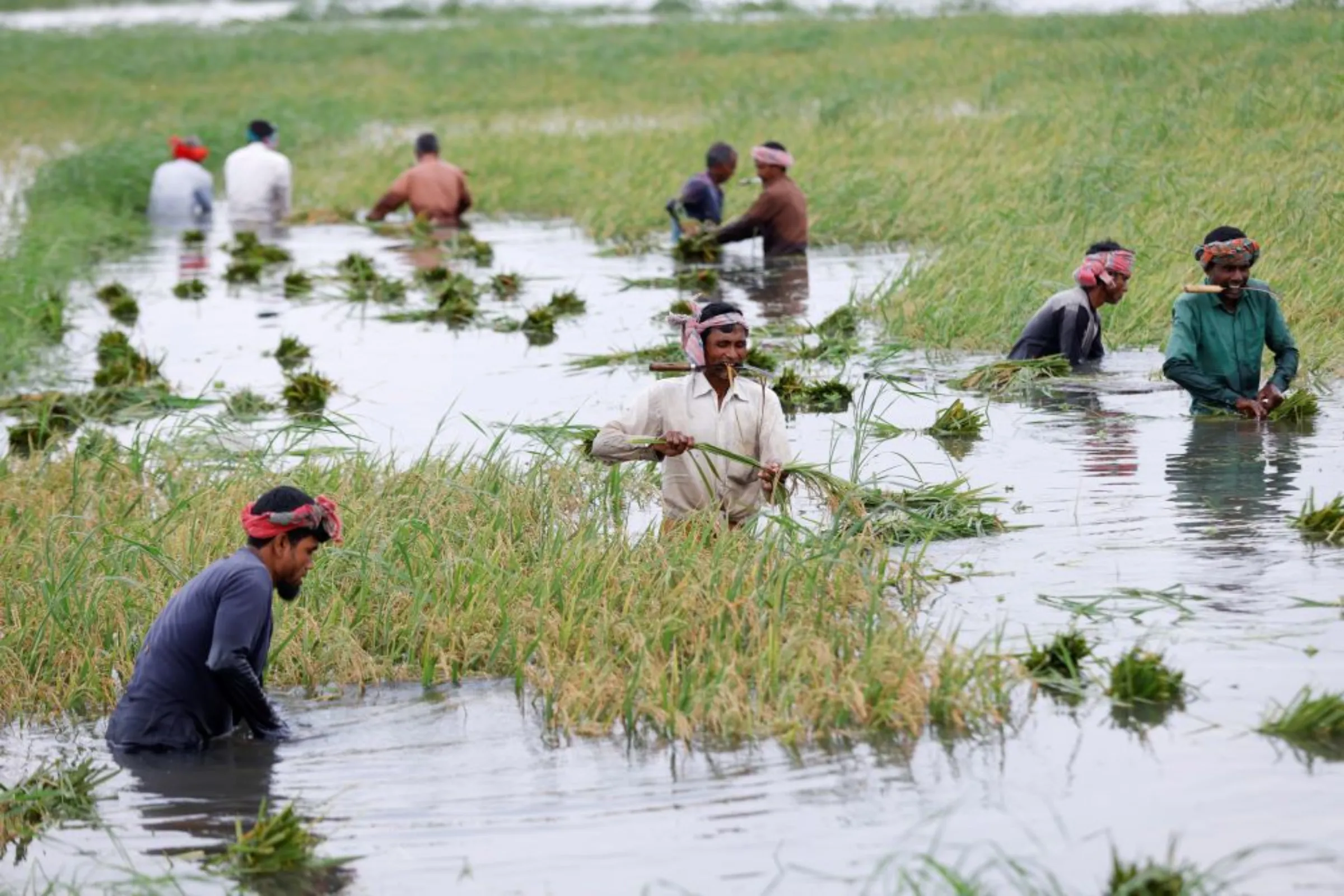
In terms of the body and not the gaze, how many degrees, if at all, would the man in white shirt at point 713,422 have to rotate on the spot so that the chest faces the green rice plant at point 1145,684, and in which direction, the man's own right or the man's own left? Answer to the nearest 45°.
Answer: approximately 45° to the man's own left

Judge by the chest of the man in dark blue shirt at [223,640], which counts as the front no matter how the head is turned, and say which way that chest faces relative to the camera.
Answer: to the viewer's right

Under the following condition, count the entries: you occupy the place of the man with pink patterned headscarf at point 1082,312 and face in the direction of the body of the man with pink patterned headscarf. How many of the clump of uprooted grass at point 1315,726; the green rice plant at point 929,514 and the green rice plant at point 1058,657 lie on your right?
3

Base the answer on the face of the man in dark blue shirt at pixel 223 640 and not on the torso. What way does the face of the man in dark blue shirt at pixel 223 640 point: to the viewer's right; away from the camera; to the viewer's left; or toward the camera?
to the viewer's right

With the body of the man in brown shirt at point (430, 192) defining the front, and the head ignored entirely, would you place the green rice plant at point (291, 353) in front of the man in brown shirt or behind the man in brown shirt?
behind

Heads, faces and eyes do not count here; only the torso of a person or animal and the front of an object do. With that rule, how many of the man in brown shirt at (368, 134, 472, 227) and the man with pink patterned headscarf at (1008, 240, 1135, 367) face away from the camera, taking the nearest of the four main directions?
1

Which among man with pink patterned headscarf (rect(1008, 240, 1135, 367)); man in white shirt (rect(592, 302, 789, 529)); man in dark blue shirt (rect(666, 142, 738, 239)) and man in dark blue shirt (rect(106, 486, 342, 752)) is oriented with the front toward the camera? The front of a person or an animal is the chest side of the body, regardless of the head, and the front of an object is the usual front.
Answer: the man in white shirt

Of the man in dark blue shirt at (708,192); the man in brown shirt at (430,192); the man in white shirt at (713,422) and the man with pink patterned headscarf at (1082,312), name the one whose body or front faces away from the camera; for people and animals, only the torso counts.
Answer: the man in brown shirt

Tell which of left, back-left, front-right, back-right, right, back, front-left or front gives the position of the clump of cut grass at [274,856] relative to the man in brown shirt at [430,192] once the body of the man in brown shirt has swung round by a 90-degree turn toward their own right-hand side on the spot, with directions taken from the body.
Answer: right

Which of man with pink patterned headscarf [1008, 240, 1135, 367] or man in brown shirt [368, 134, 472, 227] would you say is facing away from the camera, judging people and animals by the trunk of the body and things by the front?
the man in brown shirt

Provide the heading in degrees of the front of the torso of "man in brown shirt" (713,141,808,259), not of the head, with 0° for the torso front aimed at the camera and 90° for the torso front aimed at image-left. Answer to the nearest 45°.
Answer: approximately 135°

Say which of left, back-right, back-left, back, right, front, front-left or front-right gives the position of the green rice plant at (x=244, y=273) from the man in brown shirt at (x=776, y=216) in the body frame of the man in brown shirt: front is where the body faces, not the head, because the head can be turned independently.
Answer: front-left

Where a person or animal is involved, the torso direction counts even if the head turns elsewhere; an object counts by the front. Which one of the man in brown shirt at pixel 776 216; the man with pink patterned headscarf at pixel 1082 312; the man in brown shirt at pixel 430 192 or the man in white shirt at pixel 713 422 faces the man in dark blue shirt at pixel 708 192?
the man in brown shirt at pixel 776 216

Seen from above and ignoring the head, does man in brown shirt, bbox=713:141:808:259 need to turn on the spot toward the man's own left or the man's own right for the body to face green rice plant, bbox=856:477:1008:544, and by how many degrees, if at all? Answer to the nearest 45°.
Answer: approximately 135° to the man's own left

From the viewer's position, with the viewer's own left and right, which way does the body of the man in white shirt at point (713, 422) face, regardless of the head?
facing the viewer
